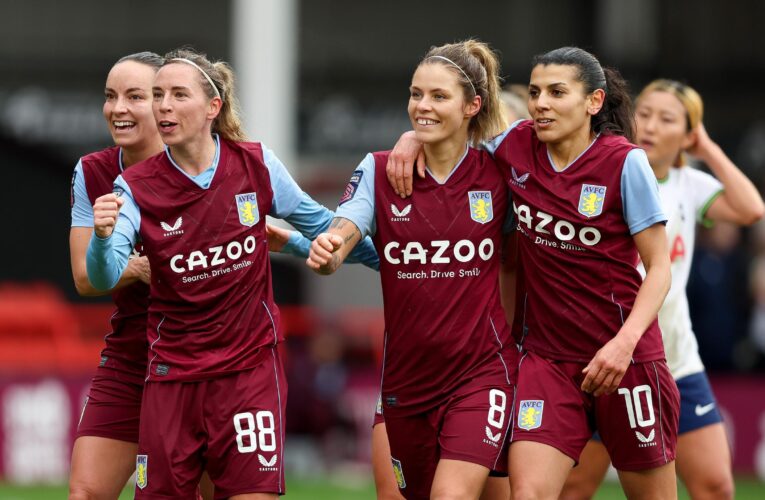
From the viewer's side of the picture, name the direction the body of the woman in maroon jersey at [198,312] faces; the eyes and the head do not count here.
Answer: toward the camera

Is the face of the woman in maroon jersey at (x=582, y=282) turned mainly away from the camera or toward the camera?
toward the camera

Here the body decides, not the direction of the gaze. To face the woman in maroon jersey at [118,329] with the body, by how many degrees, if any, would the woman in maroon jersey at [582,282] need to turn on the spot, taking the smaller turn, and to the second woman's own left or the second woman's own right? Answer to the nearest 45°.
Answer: approximately 45° to the second woman's own right

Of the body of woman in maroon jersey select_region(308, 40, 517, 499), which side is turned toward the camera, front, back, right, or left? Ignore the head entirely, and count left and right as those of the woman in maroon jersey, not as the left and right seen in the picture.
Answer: front

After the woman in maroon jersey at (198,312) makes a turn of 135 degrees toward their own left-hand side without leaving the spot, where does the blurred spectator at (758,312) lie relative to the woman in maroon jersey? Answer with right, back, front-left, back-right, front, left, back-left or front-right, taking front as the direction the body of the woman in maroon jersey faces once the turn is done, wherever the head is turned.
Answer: front

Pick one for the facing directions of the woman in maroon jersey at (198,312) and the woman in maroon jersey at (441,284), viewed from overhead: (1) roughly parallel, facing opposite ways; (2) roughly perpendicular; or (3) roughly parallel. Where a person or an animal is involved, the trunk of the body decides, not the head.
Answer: roughly parallel

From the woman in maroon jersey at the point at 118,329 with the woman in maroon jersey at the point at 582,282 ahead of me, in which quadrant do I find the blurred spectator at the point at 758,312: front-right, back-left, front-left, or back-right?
front-left

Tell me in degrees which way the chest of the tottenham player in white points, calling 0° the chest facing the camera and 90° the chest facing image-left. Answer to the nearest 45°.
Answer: approximately 45°

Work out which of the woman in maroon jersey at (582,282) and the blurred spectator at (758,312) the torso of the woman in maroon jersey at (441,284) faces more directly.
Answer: the woman in maroon jersey

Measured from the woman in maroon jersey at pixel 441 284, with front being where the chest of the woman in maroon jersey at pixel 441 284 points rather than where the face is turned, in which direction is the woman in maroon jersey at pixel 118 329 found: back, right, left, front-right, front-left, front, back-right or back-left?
right

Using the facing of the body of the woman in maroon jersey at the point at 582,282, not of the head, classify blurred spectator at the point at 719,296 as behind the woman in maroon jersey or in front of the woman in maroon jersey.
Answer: behind

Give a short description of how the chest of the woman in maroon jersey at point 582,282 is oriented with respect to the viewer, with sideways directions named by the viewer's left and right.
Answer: facing the viewer and to the left of the viewer

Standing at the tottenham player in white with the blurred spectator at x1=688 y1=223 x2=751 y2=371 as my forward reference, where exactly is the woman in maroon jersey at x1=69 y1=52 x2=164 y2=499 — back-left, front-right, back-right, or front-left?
back-left

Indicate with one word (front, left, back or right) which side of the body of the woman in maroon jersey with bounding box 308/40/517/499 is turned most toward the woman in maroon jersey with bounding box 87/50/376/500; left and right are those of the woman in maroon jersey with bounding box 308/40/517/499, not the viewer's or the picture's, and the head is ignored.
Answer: right

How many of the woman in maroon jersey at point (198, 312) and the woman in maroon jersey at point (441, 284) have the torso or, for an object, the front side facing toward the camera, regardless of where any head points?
2

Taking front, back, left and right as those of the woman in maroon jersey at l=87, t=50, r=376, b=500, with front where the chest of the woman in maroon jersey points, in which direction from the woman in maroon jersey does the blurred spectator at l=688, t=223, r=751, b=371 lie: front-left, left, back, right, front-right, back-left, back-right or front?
back-left
